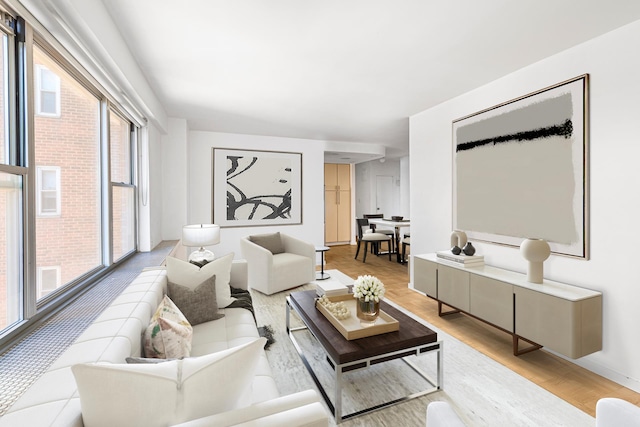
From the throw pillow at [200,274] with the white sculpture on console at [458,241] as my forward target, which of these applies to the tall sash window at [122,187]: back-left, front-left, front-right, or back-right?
back-left

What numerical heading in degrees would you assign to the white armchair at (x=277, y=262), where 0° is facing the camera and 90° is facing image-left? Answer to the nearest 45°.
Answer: approximately 315°

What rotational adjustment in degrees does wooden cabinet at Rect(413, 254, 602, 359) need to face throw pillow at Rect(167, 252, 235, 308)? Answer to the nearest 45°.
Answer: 0° — it already faces it

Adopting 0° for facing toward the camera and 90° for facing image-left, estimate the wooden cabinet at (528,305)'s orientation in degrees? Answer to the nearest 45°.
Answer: approximately 45°

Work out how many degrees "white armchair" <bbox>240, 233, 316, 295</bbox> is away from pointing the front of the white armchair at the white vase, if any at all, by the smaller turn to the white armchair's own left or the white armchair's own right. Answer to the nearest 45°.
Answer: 0° — it already faces it

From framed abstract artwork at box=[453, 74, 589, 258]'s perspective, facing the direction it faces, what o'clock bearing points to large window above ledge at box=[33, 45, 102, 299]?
The large window above ledge is roughly at 12 o'clock from the framed abstract artwork.
